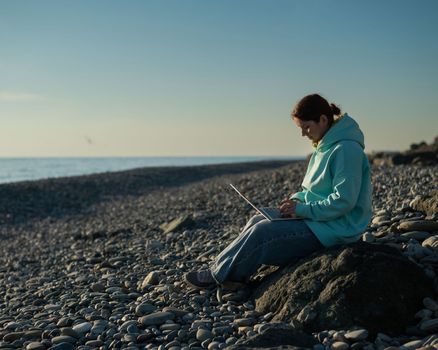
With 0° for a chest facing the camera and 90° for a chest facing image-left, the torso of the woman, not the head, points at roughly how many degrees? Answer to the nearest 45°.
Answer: approximately 90°

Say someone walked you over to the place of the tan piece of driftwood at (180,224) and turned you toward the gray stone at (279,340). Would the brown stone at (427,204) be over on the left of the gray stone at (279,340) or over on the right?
left

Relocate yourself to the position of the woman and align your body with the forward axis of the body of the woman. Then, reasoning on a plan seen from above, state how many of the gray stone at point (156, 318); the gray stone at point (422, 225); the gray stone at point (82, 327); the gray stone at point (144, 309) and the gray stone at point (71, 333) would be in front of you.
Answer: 4

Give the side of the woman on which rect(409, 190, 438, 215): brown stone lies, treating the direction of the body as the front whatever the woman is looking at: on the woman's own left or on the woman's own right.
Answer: on the woman's own right

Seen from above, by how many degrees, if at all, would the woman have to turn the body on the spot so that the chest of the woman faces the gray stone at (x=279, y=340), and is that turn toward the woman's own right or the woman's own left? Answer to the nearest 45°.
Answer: approximately 90° to the woman's own left

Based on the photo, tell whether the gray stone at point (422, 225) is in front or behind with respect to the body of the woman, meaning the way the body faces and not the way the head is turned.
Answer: behind

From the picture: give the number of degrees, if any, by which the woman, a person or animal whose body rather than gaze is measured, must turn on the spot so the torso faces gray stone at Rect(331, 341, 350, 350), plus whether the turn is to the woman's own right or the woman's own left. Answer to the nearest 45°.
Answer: approximately 90° to the woman's own left

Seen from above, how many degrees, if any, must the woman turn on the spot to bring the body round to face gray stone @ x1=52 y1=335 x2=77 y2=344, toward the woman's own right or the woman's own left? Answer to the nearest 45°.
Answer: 0° — they already face it

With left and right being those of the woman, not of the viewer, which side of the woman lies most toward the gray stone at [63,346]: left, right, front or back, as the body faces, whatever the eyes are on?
front

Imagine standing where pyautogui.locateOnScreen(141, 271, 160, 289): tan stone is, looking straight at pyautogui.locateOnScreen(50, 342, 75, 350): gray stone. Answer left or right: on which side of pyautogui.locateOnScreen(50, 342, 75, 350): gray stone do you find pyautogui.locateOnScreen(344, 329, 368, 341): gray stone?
left

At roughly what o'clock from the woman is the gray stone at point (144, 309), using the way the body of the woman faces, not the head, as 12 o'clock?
The gray stone is roughly at 12 o'clock from the woman.

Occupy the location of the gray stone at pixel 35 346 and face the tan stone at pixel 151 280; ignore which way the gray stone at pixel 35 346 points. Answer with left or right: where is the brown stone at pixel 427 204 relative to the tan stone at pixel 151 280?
right

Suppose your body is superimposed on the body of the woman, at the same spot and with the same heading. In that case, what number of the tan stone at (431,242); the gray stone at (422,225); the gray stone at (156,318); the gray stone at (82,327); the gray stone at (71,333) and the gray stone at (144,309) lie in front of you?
4
